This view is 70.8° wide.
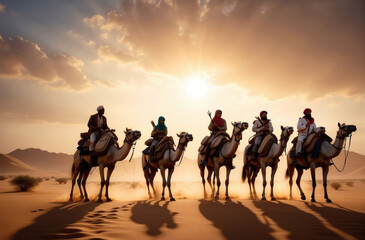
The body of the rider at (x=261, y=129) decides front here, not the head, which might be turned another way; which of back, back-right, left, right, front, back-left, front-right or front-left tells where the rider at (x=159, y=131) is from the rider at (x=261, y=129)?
back-right

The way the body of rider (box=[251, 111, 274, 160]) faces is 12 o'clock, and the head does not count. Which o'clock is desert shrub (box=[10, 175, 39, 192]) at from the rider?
The desert shrub is roughly at 5 o'clock from the rider.

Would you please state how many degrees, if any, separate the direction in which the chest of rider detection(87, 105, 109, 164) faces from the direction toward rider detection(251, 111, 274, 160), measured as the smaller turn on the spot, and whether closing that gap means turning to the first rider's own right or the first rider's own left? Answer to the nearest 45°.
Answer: approximately 45° to the first rider's own left

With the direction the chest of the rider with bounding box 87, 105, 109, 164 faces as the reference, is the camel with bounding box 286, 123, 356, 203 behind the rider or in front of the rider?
in front

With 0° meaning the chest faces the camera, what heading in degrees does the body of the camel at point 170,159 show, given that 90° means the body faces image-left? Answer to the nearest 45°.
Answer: approximately 315°

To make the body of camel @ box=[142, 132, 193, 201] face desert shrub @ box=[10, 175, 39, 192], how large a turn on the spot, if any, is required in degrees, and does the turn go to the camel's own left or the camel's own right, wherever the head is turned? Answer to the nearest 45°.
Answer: approximately 180°

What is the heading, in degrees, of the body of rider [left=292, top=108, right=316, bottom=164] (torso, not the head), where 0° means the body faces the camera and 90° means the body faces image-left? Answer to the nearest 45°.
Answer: approximately 315°

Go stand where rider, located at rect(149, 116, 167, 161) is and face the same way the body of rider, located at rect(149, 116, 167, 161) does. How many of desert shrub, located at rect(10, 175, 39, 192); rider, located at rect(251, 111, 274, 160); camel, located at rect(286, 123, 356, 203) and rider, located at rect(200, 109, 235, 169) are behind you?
1
